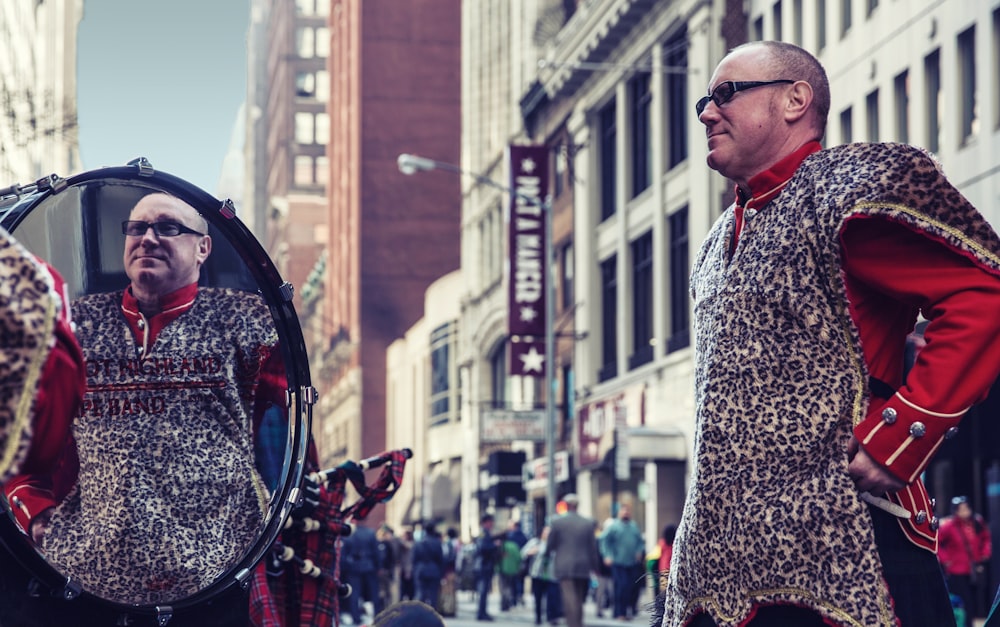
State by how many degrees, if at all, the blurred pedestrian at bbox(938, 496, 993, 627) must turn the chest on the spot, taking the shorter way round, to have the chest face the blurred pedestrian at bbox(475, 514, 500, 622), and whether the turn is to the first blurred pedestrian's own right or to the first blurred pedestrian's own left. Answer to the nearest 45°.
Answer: approximately 135° to the first blurred pedestrian's own right

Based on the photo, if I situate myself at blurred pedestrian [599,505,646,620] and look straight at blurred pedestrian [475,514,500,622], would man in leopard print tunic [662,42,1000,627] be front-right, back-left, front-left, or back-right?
back-left

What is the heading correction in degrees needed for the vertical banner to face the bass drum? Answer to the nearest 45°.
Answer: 0° — it already faces it

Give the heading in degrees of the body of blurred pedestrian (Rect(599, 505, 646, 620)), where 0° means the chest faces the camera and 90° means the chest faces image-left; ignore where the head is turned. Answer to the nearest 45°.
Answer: approximately 0°

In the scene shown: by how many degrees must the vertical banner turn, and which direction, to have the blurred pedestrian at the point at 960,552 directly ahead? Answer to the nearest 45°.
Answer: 0° — it already faces them

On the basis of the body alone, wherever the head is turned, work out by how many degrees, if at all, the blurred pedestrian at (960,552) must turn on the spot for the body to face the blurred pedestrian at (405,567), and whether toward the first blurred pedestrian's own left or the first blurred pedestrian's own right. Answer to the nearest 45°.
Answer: approximately 135° to the first blurred pedestrian's own right

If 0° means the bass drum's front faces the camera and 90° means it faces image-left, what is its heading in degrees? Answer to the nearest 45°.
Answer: approximately 315°

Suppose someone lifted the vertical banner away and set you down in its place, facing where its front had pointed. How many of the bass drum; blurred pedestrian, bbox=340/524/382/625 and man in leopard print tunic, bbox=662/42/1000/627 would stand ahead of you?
3

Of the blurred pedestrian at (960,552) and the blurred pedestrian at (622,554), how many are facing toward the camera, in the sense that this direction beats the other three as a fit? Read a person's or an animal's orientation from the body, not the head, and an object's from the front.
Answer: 2

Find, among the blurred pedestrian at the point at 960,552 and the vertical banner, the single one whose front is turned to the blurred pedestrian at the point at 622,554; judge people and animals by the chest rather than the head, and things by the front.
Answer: the vertical banner

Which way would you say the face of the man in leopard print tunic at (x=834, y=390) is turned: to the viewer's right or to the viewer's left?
to the viewer's left

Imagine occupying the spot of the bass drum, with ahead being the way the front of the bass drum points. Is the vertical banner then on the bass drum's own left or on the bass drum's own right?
on the bass drum's own left

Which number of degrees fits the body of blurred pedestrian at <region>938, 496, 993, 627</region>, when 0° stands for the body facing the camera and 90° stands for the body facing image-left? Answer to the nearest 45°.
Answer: approximately 0°
